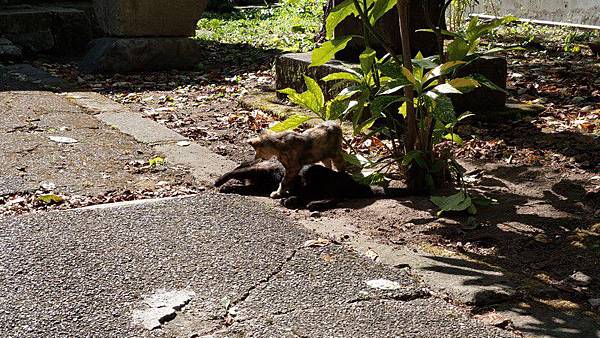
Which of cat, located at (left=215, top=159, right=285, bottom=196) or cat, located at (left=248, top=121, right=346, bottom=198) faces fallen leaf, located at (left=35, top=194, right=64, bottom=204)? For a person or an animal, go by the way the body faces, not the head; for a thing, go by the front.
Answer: cat, located at (left=248, top=121, right=346, bottom=198)

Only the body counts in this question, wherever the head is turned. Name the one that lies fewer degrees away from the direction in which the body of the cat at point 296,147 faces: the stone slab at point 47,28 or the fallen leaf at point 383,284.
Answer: the stone slab

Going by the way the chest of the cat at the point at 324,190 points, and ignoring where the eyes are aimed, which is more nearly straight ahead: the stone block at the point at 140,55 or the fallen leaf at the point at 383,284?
the stone block

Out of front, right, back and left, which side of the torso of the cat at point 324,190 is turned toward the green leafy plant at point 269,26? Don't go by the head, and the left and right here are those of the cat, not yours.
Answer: right

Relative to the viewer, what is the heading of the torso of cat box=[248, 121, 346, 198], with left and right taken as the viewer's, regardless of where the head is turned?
facing to the left of the viewer

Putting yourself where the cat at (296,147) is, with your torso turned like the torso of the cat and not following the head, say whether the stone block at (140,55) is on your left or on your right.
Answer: on your right

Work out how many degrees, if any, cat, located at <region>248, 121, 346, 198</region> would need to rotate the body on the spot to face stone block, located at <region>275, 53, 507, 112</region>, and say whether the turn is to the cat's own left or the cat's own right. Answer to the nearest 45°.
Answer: approximately 135° to the cat's own right

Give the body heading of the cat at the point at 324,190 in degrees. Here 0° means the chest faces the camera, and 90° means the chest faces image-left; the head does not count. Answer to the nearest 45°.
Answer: approximately 90°
